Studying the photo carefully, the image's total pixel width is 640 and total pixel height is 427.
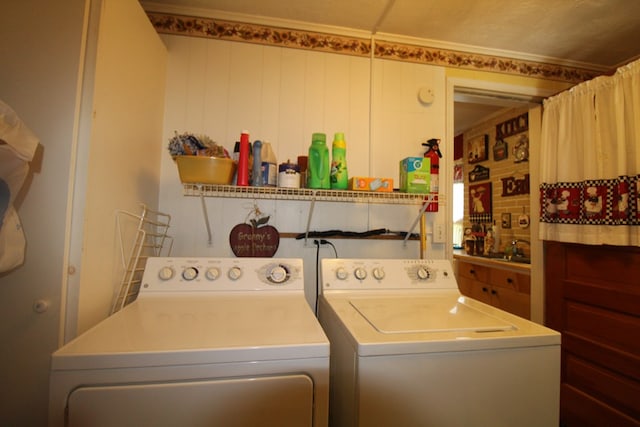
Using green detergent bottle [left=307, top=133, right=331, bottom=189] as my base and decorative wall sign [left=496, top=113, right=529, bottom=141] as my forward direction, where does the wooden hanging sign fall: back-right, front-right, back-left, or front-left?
back-left

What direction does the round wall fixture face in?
toward the camera

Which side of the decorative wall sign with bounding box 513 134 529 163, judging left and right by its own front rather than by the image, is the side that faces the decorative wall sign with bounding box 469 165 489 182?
right

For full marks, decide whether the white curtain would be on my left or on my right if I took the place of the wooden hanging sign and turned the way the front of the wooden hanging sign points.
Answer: on my left

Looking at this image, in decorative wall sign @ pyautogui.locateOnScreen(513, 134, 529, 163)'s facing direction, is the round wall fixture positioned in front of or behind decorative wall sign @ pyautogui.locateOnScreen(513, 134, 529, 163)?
in front

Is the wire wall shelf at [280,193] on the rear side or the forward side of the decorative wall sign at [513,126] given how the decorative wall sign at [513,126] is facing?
on the forward side

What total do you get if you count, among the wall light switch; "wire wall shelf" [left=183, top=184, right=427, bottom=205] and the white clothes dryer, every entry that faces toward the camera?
3

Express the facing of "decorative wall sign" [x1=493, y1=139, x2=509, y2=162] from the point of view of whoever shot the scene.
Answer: facing the viewer and to the left of the viewer

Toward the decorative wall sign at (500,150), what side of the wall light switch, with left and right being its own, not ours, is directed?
back

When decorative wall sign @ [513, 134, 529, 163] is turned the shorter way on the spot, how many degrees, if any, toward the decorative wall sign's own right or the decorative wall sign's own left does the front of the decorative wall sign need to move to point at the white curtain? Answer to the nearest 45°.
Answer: approximately 45° to the decorative wall sign's own left

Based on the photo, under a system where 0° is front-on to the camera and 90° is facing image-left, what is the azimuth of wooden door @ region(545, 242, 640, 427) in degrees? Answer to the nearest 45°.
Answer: approximately 45°

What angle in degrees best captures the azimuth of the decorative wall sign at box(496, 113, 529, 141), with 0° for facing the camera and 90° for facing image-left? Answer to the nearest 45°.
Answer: approximately 45°
